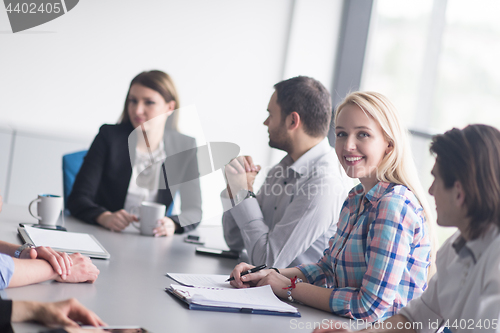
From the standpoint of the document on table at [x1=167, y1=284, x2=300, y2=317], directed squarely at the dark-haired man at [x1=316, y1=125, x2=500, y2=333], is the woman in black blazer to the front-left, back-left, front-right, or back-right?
back-left

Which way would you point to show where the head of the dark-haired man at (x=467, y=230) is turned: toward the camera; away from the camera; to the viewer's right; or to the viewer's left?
to the viewer's left

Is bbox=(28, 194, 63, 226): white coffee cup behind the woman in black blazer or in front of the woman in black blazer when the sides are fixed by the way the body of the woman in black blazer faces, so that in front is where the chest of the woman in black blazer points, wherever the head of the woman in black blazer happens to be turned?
in front

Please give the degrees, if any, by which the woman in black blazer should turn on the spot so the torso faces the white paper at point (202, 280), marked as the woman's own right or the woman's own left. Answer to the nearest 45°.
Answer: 0° — they already face it

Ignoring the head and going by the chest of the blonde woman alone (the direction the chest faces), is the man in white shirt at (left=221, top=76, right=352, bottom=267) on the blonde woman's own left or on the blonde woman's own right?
on the blonde woman's own right

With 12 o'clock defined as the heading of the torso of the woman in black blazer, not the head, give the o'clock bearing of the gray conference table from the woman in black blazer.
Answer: The gray conference table is roughly at 12 o'clock from the woman in black blazer.

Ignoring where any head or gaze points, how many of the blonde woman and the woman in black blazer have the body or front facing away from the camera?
0

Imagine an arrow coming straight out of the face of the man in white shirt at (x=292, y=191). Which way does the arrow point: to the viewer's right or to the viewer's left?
to the viewer's left

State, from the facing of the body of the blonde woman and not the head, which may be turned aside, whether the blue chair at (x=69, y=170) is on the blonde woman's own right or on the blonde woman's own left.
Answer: on the blonde woman's own right
